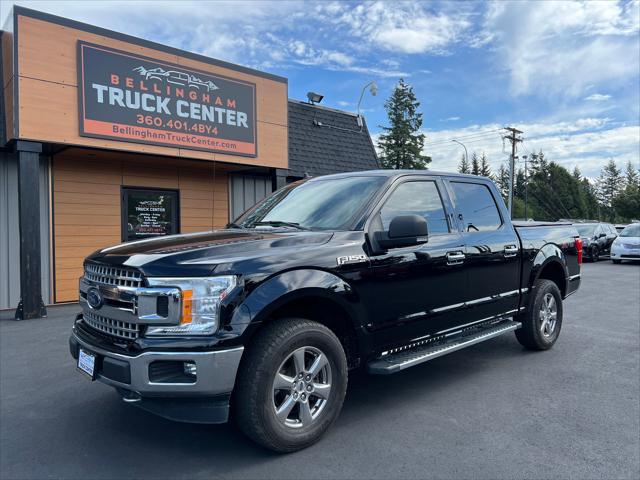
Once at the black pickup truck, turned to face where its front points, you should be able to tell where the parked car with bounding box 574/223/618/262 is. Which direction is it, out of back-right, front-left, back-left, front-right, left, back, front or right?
back

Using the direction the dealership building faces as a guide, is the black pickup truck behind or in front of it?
in front

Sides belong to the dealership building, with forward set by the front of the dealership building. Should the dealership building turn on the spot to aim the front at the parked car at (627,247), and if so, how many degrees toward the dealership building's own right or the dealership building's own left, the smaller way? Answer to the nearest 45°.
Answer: approximately 45° to the dealership building's own left

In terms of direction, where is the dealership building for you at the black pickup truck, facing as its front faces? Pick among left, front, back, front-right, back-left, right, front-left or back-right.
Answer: right

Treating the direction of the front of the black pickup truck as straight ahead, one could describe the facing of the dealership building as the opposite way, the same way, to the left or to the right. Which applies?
to the left

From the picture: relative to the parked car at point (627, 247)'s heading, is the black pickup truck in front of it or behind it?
in front

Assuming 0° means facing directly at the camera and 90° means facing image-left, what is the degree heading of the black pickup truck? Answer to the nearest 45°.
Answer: approximately 45°

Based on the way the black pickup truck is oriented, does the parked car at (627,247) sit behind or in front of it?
behind
